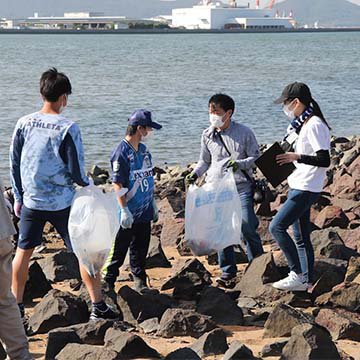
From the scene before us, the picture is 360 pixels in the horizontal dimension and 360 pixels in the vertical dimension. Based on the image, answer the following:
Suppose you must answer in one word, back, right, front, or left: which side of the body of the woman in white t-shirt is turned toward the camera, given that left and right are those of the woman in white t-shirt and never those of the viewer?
left

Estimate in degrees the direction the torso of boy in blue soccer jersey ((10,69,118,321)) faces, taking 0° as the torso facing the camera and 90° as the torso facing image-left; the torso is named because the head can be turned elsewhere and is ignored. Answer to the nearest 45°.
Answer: approximately 225°

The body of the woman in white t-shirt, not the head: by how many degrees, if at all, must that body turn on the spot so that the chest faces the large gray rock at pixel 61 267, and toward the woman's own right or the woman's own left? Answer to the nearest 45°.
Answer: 0° — they already face it

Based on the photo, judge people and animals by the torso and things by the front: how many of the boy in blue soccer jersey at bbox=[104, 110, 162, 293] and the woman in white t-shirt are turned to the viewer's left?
1

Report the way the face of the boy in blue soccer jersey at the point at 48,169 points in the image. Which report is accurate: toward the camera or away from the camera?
away from the camera

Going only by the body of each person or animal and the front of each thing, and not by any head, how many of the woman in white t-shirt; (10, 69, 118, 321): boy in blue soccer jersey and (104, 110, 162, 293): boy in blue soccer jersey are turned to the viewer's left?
1

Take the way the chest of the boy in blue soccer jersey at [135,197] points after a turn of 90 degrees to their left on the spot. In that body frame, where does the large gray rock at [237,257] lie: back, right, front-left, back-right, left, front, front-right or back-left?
front

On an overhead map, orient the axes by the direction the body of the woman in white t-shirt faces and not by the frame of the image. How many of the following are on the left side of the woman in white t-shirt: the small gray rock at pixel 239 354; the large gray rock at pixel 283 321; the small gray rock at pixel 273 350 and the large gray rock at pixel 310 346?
4

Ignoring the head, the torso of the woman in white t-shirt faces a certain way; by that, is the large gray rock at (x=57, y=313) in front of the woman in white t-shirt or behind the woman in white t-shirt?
in front

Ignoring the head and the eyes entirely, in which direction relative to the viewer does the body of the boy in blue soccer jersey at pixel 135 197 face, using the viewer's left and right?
facing the viewer and to the right of the viewer

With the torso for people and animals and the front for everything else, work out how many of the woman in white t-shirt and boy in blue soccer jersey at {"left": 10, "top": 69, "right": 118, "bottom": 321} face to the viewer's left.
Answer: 1
